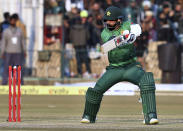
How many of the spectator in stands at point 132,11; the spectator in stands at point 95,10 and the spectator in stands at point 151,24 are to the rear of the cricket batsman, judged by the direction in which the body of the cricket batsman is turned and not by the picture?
3

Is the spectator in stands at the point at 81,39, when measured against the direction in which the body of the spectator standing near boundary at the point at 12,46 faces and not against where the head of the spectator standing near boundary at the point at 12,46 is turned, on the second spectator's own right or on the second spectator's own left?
on the second spectator's own left

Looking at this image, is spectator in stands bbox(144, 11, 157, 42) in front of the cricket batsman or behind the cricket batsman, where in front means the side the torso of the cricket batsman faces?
behind

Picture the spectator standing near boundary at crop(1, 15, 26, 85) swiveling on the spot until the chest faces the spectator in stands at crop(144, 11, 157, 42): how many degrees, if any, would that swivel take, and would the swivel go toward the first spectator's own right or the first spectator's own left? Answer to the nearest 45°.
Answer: approximately 90° to the first spectator's own left

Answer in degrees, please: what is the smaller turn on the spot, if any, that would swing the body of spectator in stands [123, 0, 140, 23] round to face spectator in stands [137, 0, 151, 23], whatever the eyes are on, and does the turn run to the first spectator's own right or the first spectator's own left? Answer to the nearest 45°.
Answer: approximately 90° to the first spectator's own left

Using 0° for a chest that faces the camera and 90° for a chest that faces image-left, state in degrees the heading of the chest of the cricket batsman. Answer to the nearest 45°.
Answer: approximately 0°

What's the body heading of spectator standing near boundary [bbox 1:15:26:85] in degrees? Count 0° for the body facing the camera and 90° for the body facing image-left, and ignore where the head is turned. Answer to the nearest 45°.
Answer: approximately 0°
